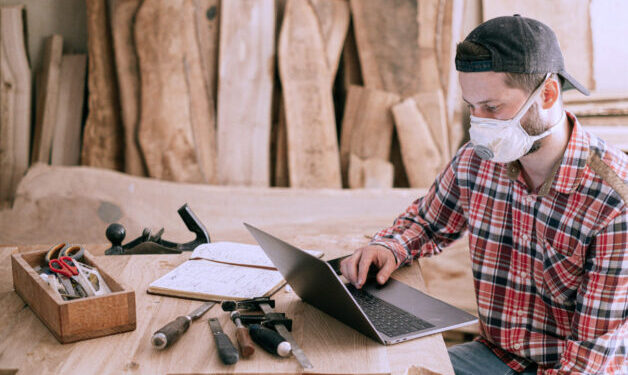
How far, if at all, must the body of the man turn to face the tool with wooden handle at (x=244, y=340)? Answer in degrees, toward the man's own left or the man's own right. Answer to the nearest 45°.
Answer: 0° — they already face it

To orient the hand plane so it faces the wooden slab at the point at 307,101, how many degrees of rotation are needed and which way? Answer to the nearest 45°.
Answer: approximately 135° to its right

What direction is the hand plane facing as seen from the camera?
to the viewer's left

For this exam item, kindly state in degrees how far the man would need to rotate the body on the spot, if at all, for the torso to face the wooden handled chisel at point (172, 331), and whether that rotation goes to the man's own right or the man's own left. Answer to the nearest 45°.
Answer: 0° — they already face it

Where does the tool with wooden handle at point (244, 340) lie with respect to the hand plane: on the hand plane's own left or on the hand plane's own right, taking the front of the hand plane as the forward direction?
on the hand plane's own left

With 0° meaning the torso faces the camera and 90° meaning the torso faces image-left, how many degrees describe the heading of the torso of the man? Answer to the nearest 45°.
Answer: approximately 45°

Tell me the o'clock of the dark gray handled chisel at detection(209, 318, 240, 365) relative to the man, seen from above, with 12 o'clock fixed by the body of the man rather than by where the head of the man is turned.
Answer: The dark gray handled chisel is roughly at 12 o'clock from the man.

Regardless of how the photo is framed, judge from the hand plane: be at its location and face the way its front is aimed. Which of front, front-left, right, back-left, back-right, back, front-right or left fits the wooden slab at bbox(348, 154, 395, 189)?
back-right

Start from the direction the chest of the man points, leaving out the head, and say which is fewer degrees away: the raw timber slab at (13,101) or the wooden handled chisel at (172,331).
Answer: the wooden handled chisel

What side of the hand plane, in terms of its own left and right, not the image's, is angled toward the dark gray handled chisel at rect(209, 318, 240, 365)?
left
